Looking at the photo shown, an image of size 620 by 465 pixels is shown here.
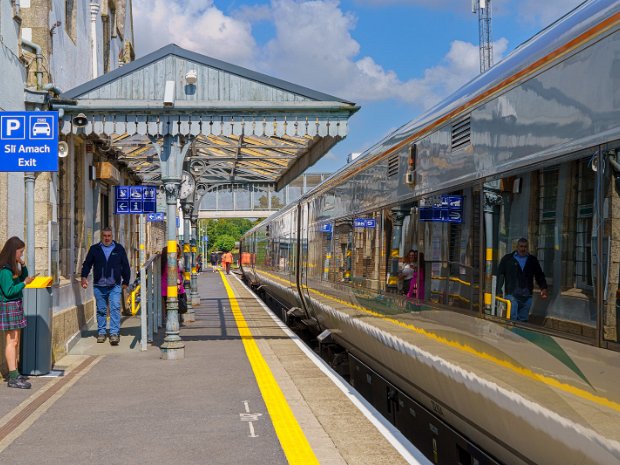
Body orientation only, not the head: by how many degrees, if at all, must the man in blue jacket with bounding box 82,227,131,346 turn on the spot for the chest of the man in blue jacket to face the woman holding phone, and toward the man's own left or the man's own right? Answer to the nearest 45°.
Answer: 0° — they already face them

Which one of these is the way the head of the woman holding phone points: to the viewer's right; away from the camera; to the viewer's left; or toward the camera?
to the viewer's right

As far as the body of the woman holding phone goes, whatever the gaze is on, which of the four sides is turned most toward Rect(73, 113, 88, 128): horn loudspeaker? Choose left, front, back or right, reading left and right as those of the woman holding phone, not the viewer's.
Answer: left

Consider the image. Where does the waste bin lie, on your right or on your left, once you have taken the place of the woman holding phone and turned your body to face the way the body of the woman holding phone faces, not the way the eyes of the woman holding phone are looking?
on your left

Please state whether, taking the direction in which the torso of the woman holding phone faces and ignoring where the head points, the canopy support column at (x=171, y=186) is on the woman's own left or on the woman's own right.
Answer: on the woman's own left

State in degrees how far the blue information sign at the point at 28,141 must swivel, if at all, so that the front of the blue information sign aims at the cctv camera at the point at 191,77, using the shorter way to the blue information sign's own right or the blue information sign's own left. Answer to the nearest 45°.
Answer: approximately 135° to the blue information sign's own left

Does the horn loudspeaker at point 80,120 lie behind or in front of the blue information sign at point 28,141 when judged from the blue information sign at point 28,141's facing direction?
behind

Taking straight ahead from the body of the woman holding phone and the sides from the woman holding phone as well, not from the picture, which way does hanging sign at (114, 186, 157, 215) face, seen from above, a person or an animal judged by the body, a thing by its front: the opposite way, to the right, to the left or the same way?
to the right

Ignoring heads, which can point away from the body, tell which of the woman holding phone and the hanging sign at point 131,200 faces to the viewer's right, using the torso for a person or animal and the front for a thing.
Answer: the woman holding phone

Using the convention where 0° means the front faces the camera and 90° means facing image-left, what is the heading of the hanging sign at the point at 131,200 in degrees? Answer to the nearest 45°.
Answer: approximately 0°

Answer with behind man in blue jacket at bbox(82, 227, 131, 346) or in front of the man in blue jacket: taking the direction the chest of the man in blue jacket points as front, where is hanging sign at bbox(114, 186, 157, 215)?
behind

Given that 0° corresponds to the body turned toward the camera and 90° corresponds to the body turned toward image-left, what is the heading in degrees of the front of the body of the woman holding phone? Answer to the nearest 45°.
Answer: approximately 270°
